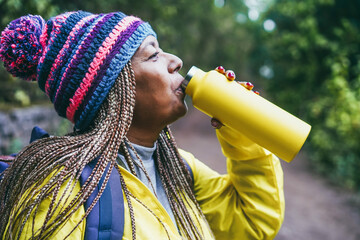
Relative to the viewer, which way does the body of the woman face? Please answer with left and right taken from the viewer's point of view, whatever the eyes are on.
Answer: facing the viewer and to the right of the viewer

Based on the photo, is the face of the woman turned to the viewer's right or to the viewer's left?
to the viewer's right
